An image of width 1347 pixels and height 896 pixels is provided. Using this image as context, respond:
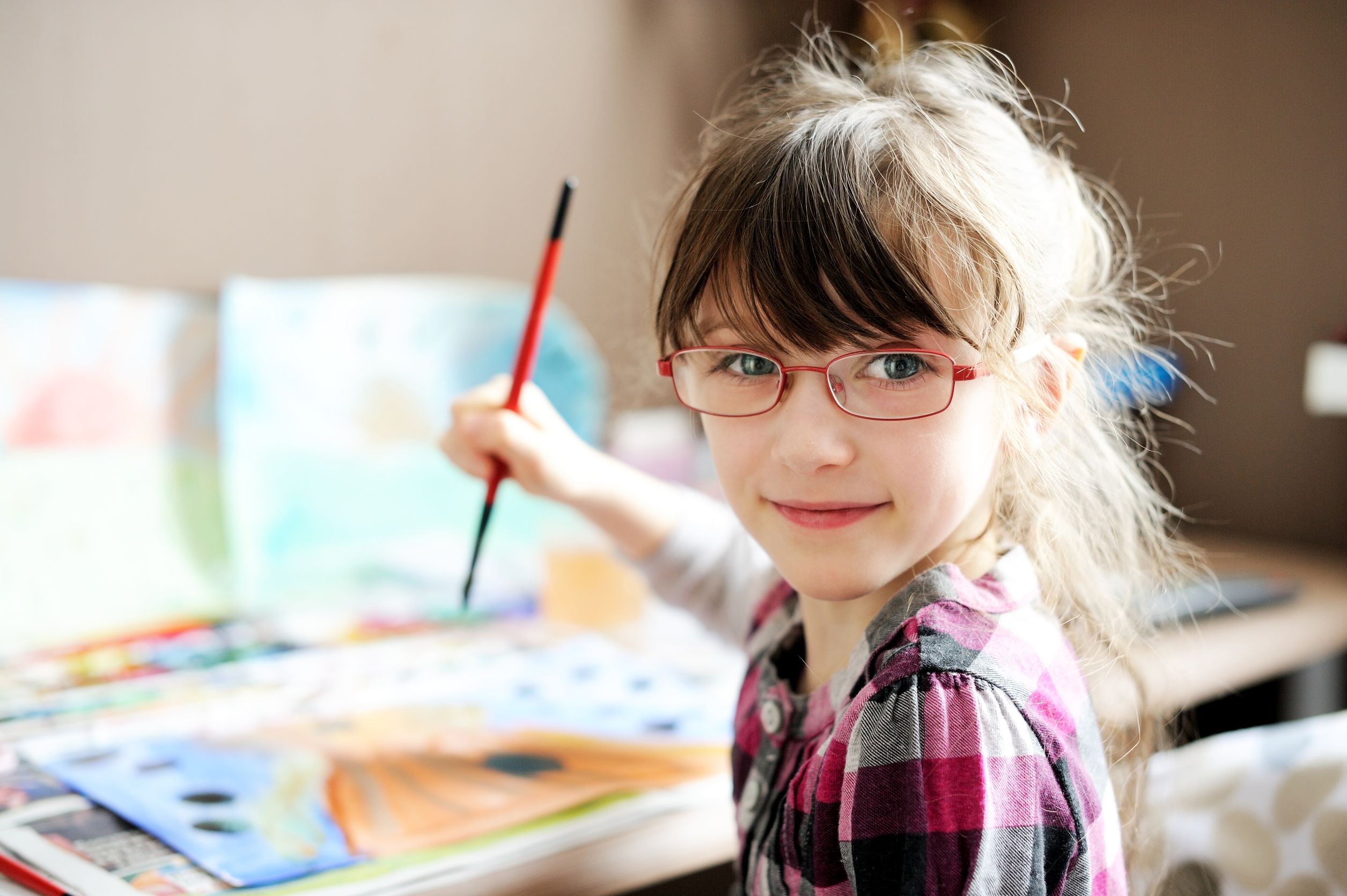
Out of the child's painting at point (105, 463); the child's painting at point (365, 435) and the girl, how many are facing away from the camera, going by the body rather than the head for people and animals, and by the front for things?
0

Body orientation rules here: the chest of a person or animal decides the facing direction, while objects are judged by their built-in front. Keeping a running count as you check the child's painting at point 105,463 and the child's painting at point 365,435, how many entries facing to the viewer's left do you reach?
0

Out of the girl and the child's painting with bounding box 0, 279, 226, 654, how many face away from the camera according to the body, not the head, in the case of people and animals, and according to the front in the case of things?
0

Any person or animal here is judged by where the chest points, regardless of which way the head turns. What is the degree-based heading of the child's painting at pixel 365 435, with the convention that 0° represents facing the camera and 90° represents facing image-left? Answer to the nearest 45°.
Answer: approximately 0°

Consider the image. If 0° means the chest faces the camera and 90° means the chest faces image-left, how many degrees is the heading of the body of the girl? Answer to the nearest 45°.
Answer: approximately 45°

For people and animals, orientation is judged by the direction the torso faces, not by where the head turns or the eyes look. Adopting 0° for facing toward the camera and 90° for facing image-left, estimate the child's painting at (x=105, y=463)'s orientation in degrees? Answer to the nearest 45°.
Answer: approximately 315°

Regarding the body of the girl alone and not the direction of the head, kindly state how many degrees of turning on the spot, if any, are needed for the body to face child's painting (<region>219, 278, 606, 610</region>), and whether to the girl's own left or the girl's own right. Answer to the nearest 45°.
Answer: approximately 90° to the girl's own right

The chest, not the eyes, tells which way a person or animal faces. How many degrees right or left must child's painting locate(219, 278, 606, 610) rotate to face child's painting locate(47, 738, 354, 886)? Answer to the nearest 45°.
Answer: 0° — it already faces it
